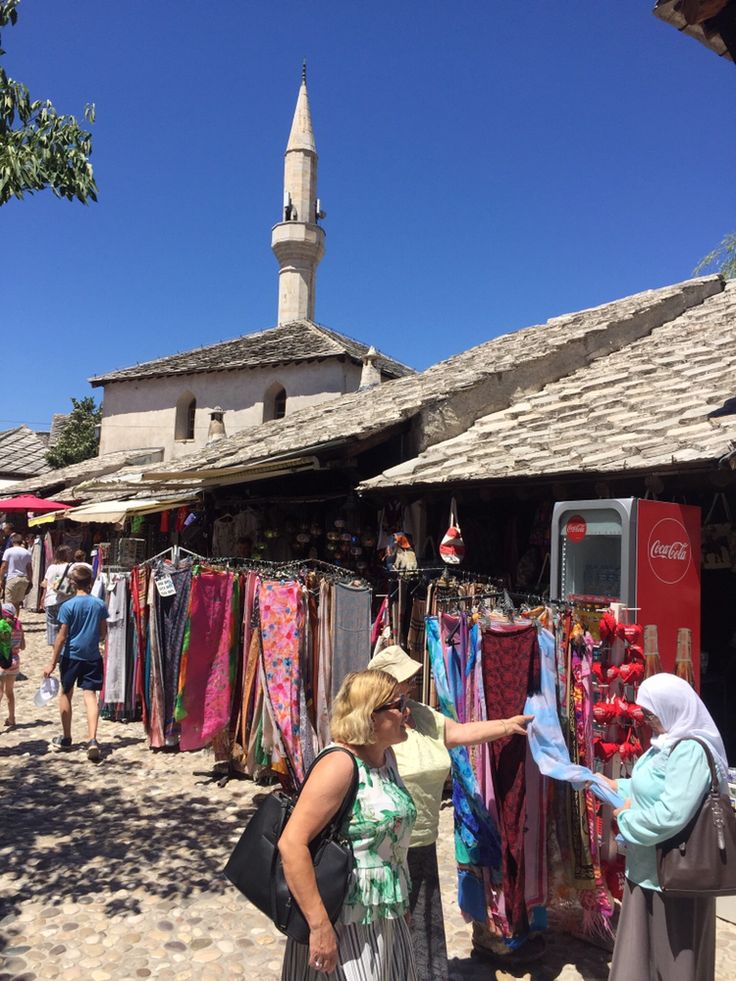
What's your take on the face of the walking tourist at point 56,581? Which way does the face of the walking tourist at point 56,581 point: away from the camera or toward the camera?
away from the camera

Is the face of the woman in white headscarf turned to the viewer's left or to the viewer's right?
to the viewer's left

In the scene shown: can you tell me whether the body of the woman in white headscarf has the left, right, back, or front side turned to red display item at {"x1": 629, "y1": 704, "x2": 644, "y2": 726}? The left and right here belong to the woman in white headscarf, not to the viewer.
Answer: right

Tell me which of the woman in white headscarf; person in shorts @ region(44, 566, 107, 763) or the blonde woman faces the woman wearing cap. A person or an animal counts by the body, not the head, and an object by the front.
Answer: the woman in white headscarf

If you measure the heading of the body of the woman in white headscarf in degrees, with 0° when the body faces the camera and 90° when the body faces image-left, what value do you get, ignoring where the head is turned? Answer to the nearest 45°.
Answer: approximately 90°

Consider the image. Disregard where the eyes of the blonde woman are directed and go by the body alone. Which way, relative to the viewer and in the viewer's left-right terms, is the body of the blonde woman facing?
facing the viewer and to the right of the viewer

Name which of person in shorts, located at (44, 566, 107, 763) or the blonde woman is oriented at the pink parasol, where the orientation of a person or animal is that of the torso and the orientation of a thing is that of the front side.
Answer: the person in shorts

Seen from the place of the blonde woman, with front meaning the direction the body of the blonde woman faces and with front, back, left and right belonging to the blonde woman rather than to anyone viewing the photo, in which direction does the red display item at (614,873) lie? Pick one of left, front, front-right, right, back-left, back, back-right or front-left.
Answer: left

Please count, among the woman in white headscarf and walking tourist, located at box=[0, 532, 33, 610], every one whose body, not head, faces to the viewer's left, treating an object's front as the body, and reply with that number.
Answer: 1

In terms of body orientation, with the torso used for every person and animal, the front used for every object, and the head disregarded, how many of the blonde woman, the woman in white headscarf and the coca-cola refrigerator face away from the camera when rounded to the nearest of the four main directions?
0
